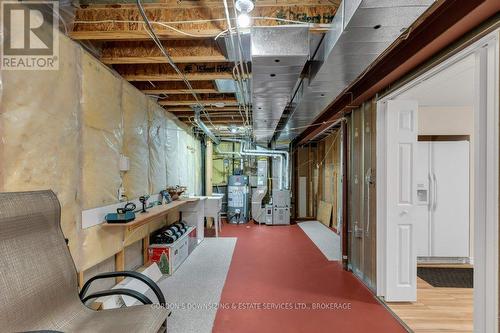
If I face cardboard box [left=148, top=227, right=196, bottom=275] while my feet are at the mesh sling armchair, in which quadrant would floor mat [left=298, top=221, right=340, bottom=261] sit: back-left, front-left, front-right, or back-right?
front-right

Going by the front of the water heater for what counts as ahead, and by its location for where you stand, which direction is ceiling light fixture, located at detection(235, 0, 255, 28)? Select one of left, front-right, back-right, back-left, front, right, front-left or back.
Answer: front

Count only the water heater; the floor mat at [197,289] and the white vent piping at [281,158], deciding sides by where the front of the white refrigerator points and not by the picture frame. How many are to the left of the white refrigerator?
0

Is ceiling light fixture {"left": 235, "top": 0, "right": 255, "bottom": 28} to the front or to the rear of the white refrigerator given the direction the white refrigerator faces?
to the front

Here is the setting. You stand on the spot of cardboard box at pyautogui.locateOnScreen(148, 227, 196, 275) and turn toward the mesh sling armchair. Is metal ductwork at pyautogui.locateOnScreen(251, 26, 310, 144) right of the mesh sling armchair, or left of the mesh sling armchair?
left

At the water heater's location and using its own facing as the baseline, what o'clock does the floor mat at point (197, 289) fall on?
The floor mat is roughly at 12 o'clock from the water heater.

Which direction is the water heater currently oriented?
toward the camera

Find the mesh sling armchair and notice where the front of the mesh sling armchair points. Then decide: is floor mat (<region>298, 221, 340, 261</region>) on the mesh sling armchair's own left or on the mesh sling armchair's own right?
on the mesh sling armchair's own left

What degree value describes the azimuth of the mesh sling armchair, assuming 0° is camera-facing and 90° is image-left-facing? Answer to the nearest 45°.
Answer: approximately 315°

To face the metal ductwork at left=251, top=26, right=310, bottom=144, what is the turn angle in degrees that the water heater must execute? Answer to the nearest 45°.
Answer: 0° — it already faces it

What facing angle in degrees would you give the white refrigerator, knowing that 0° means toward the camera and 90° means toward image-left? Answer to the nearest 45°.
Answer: approximately 0°

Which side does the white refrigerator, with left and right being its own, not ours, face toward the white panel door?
front

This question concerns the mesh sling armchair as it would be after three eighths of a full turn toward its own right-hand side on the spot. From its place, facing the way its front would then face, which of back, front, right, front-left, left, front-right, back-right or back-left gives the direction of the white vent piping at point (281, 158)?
back-right
